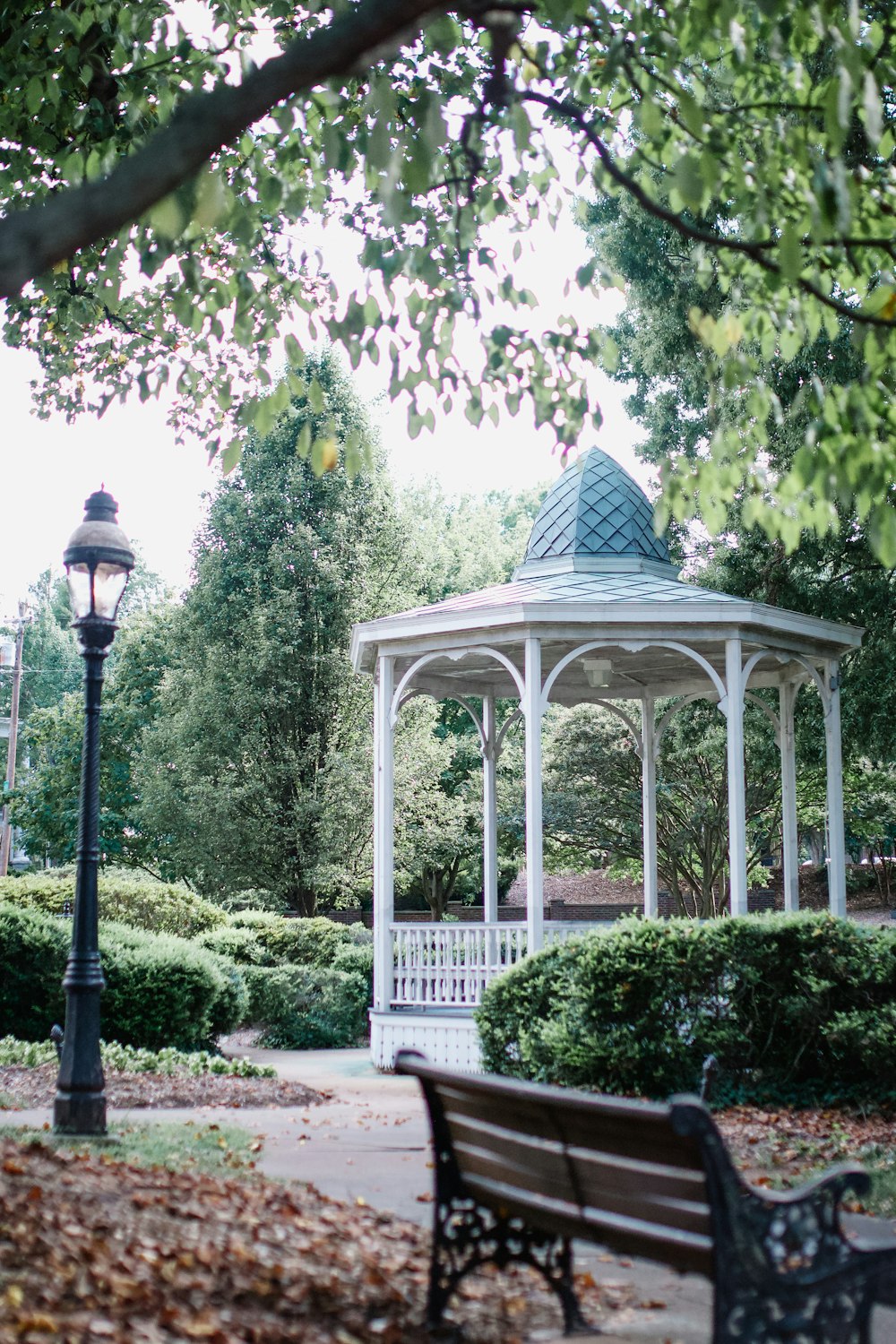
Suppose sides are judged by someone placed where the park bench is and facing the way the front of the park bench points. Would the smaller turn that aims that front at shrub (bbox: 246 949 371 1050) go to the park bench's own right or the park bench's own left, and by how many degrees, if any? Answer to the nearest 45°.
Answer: approximately 45° to the park bench's own left

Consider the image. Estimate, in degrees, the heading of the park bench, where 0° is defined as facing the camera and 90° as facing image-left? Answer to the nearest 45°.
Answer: approximately 225°

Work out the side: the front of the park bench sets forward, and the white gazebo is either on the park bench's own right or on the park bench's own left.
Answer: on the park bench's own left

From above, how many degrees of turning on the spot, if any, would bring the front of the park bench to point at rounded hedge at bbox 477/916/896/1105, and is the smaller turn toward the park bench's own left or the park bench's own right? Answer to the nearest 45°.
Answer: approximately 45° to the park bench's own left

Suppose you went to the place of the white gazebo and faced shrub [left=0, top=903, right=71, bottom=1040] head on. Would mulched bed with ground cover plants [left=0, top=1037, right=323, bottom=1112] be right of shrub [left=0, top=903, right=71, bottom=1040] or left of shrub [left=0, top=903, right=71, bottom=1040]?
left

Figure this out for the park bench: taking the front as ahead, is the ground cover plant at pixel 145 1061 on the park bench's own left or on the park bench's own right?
on the park bench's own left

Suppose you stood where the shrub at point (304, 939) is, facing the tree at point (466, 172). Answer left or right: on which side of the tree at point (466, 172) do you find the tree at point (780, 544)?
left

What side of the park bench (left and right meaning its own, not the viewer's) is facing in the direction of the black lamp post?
left

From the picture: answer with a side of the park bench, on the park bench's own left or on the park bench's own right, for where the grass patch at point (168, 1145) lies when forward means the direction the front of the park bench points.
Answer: on the park bench's own left
